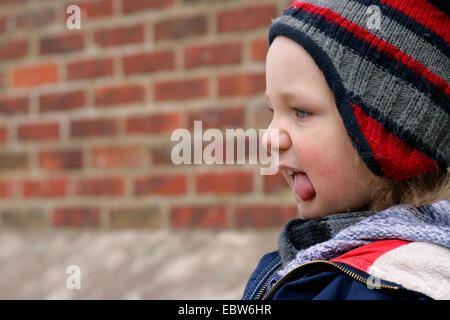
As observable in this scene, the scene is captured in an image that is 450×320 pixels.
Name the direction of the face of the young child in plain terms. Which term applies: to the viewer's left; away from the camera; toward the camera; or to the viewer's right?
to the viewer's left

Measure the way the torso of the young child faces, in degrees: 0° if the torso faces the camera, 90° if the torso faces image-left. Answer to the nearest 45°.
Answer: approximately 90°
